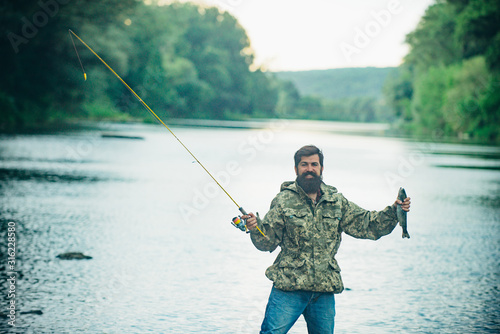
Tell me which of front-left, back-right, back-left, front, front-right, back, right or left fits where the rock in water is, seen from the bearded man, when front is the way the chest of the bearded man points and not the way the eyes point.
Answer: back-right

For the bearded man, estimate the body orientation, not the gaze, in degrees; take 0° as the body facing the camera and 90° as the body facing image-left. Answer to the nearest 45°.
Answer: approximately 0°
